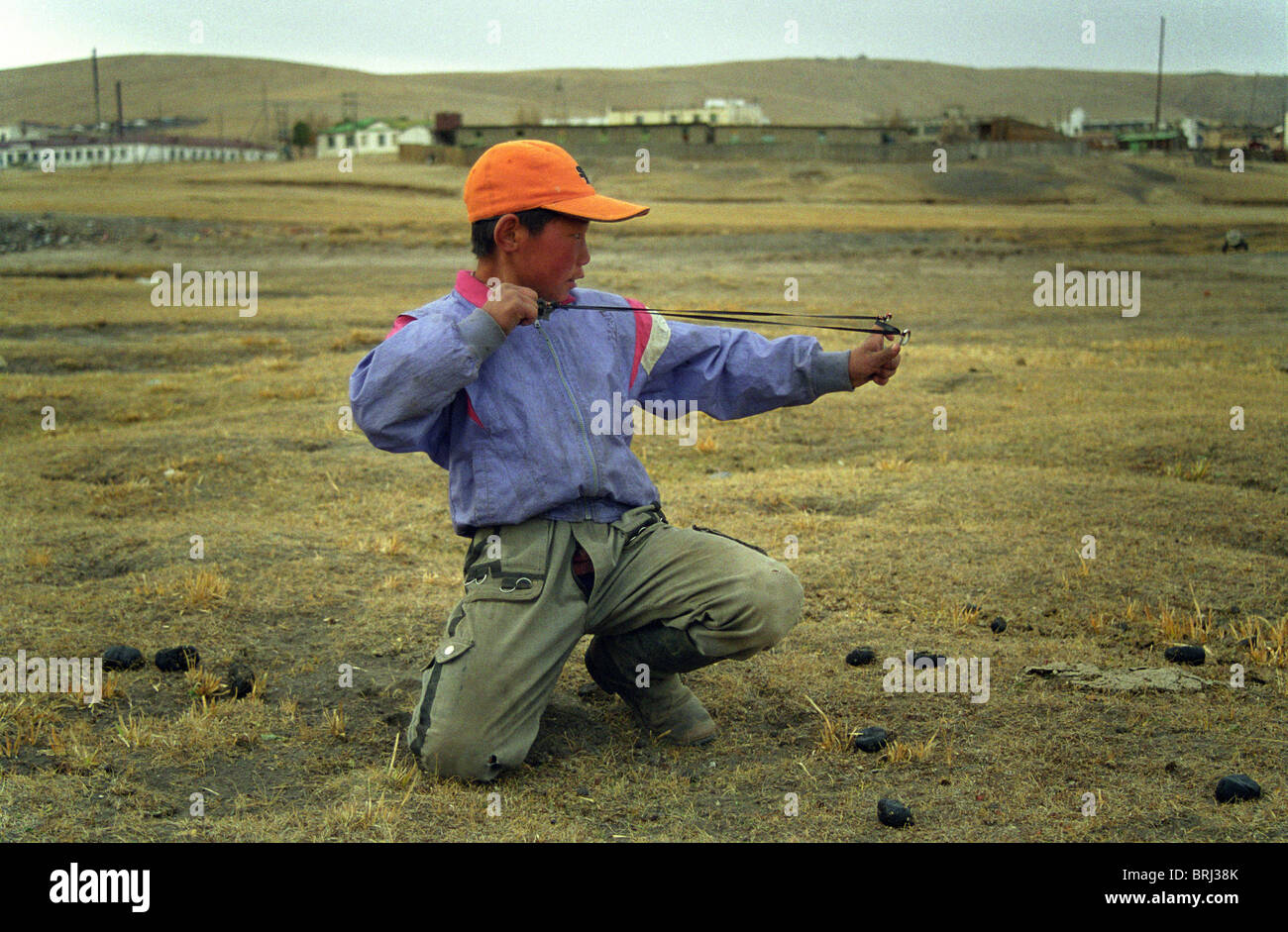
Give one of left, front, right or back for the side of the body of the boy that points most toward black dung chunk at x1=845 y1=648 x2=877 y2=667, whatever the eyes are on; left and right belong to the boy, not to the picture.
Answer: left

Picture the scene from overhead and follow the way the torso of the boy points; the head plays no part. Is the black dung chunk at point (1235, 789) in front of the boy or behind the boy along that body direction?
in front

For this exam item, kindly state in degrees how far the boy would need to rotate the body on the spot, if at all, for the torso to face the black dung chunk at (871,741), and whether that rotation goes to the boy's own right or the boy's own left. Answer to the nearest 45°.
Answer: approximately 45° to the boy's own left

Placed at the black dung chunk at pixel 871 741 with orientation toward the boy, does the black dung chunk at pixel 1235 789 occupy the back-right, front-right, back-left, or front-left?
back-left

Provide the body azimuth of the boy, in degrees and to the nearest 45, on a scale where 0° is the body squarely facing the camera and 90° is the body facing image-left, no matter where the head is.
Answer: approximately 315°

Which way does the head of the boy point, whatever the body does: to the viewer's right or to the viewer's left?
to the viewer's right

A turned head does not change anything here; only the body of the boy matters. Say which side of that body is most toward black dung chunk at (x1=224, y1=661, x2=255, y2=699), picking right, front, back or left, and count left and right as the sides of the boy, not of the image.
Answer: back

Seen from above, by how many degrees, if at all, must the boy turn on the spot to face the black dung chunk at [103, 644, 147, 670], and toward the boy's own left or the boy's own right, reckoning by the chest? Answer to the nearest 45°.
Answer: approximately 180°
